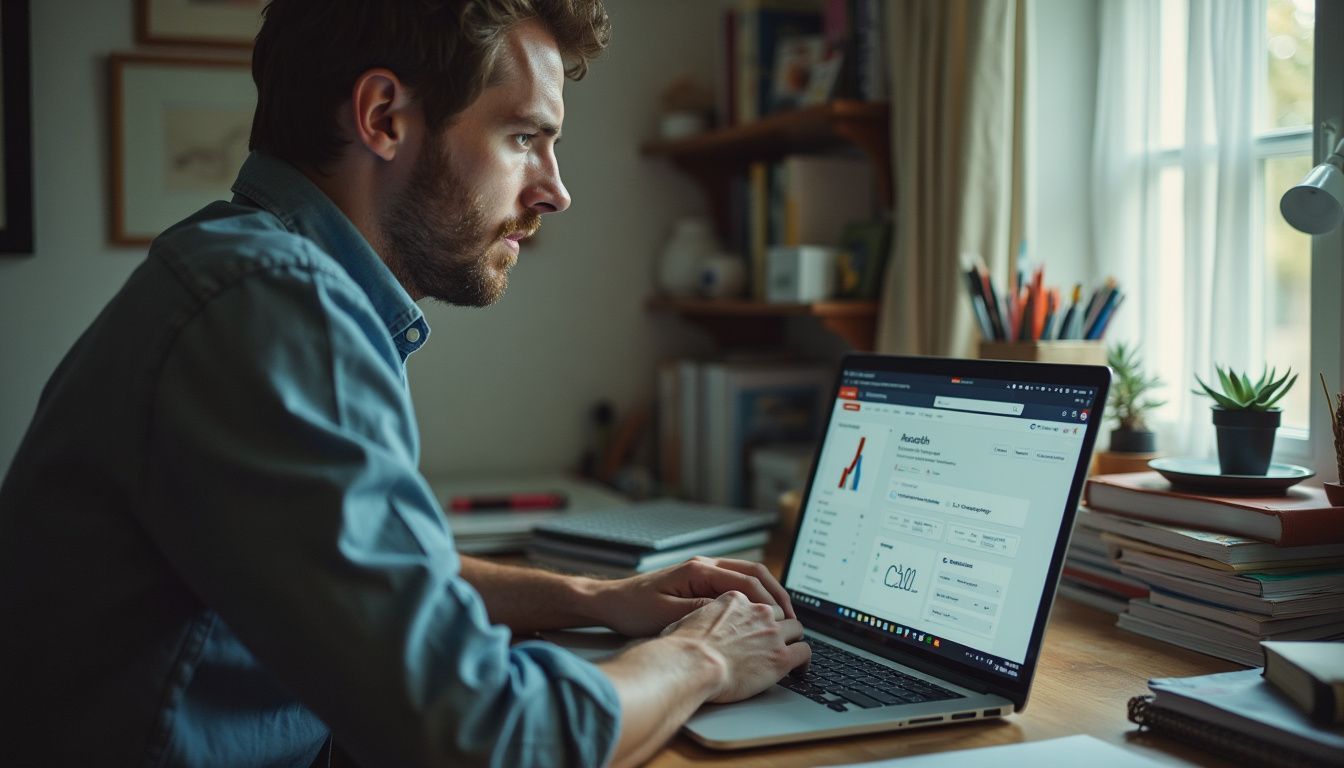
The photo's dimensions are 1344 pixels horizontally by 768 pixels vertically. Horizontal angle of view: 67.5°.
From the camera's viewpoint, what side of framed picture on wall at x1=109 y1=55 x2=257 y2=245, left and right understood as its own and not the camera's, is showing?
front

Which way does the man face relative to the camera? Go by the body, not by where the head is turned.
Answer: to the viewer's right

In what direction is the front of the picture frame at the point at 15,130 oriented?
toward the camera

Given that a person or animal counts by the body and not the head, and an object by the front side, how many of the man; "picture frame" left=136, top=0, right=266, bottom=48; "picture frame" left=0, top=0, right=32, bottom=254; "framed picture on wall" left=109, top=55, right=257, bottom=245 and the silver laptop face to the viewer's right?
1

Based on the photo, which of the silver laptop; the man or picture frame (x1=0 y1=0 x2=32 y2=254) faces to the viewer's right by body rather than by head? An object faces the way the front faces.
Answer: the man

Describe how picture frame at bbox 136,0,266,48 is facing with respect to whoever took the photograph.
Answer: facing the viewer

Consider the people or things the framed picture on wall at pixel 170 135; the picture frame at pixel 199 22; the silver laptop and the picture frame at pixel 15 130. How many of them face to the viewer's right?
0

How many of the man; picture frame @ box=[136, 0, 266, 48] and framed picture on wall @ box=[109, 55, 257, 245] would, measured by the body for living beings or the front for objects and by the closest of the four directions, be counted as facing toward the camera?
2

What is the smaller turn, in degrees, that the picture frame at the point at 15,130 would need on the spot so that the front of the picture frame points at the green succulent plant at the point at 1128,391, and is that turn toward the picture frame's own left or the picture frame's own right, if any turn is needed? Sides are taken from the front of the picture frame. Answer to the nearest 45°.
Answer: approximately 45° to the picture frame's own left

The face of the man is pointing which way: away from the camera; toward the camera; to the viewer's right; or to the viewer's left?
to the viewer's right

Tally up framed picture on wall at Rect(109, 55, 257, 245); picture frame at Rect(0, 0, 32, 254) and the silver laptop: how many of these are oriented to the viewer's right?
0

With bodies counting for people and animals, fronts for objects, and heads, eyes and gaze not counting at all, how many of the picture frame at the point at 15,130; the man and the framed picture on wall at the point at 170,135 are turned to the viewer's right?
1

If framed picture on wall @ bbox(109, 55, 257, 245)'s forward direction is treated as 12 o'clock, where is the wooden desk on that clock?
The wooden desk is roughly at 11 o'clock from the framed picture on wall.

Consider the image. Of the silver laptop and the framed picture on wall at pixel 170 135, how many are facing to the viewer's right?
0

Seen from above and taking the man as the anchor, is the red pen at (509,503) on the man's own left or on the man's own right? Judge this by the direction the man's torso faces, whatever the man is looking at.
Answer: on the man's own left

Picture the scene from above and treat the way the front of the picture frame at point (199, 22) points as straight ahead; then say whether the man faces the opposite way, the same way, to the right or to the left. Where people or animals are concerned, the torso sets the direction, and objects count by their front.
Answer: to the left
